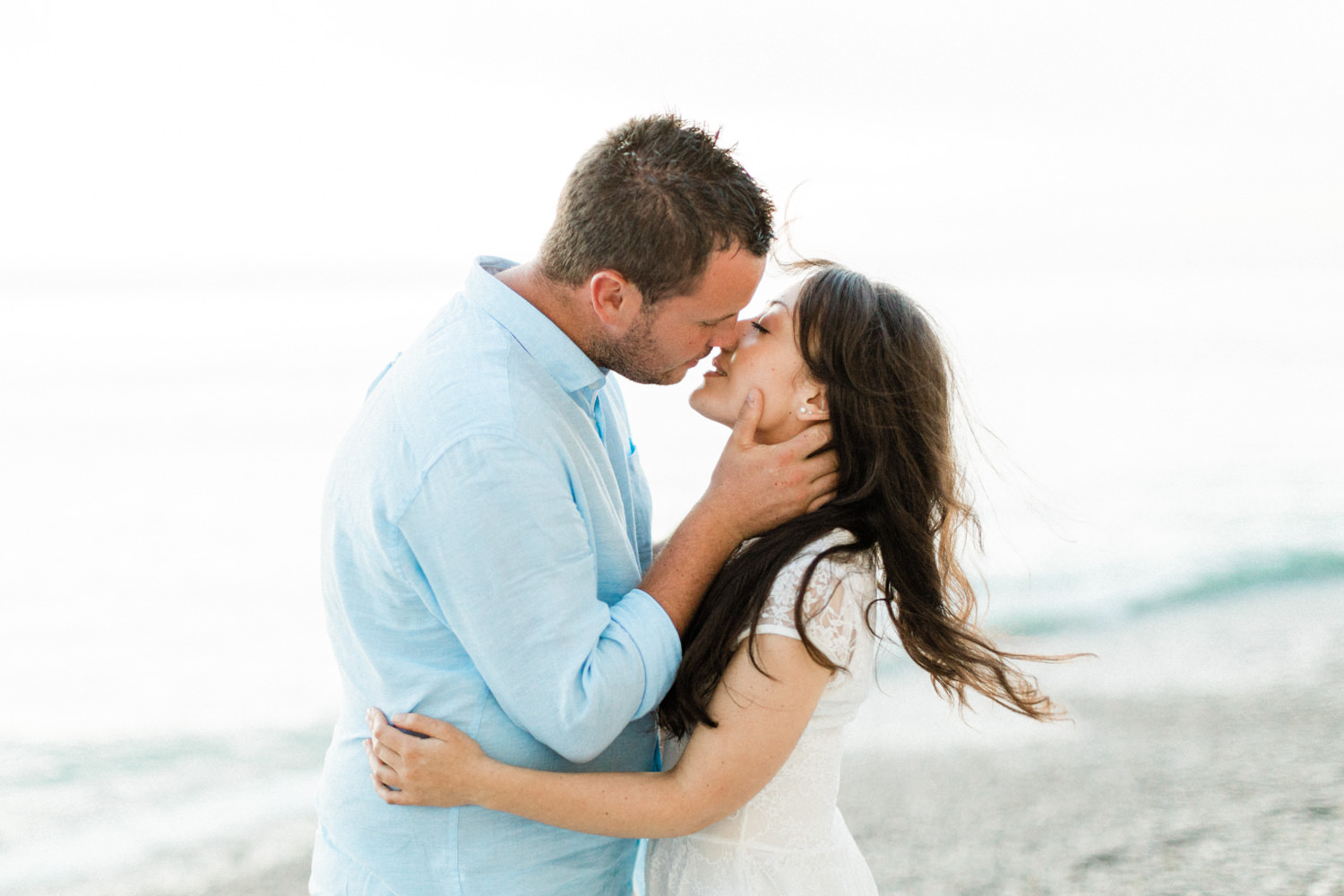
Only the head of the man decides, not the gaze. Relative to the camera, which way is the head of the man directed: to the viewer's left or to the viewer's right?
to the viewer's right

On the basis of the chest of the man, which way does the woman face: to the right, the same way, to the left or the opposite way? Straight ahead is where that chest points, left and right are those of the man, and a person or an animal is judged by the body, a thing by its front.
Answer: the opposite way

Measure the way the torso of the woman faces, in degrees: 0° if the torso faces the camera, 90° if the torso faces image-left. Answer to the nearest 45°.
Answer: approximately 90°

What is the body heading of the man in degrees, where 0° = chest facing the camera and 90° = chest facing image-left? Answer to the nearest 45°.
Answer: approximately 270°

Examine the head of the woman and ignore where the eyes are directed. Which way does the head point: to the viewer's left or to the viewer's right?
to the viewer's left
